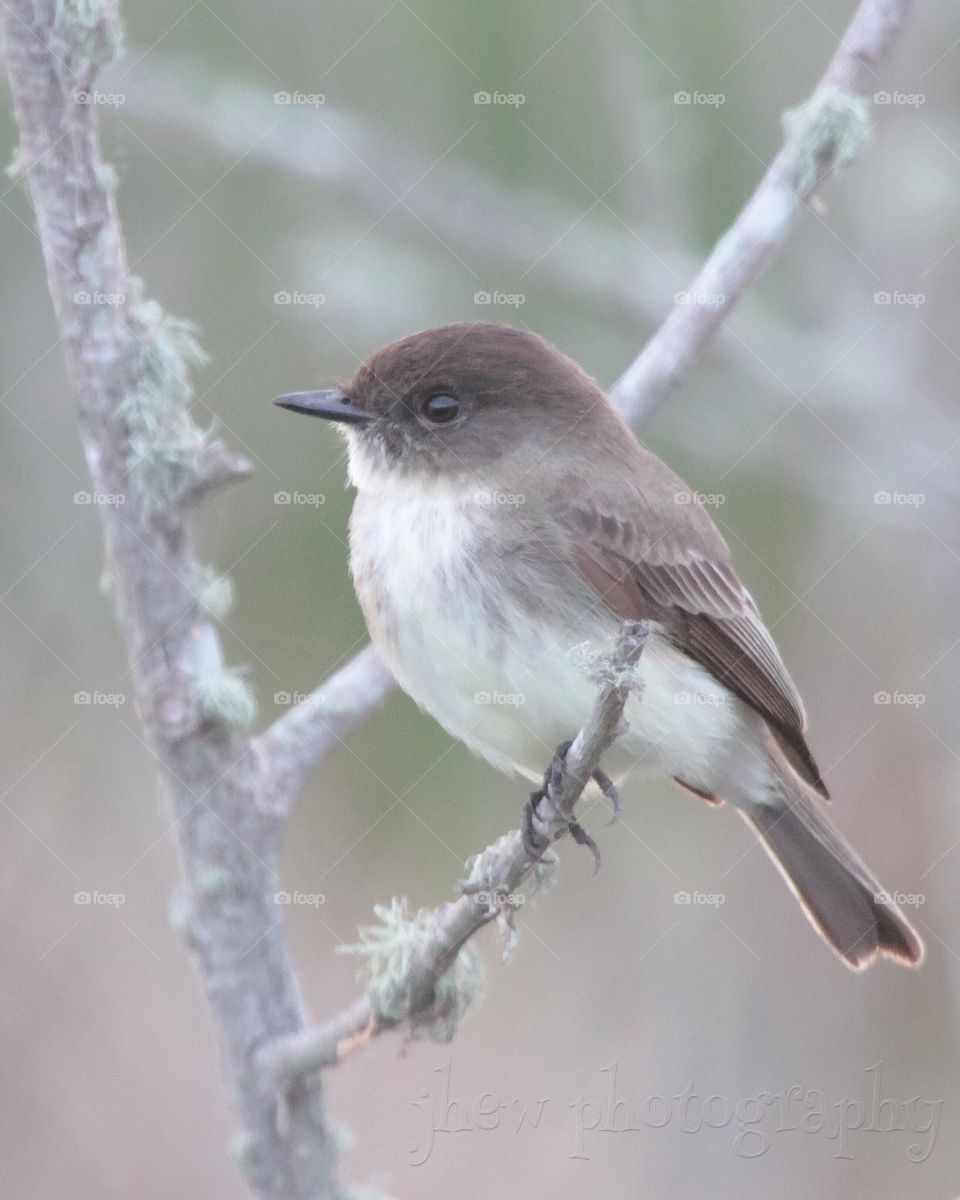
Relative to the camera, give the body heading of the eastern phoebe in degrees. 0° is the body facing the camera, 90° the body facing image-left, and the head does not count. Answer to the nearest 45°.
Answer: approximately 90°

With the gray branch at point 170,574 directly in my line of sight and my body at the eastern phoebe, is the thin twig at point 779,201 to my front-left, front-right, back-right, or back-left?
back-right

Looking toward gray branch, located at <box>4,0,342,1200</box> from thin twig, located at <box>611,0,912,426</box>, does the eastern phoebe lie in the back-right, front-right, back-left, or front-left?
front-left

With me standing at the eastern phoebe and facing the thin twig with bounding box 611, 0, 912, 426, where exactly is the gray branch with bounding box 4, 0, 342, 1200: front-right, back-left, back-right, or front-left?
back-left
